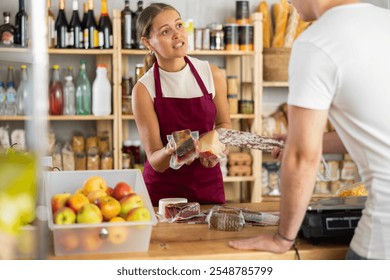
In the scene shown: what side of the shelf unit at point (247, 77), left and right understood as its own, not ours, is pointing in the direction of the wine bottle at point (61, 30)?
right

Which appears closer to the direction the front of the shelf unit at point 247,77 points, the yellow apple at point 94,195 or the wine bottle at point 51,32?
the yellow apple

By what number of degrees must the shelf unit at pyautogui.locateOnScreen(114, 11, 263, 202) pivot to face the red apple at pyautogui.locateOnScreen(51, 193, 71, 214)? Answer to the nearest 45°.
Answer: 0° — it already faces it

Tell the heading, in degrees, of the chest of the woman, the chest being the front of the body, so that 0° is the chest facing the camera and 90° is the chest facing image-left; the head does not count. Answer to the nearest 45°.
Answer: approximately 315°

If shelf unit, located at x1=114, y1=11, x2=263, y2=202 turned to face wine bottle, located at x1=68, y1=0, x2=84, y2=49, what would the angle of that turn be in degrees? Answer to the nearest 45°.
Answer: approximately 90° to its right

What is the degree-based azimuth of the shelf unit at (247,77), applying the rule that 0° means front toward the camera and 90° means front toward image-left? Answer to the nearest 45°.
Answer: approximately 0°

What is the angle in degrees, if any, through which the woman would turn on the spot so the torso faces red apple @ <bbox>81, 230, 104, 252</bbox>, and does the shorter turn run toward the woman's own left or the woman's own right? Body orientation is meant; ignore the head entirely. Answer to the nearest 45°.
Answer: approximately 45° to the woman's own right

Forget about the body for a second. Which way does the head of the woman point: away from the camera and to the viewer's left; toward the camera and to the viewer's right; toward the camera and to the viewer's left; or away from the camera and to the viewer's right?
toward the camera and to the viewer's right

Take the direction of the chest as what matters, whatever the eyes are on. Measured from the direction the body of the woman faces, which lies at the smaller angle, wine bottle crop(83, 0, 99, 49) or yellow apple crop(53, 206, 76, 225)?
the yellow apple

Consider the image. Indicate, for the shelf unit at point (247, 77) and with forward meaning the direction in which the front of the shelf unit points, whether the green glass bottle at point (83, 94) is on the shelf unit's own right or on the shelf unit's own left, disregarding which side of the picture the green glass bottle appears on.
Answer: on the shelf unit's own right
